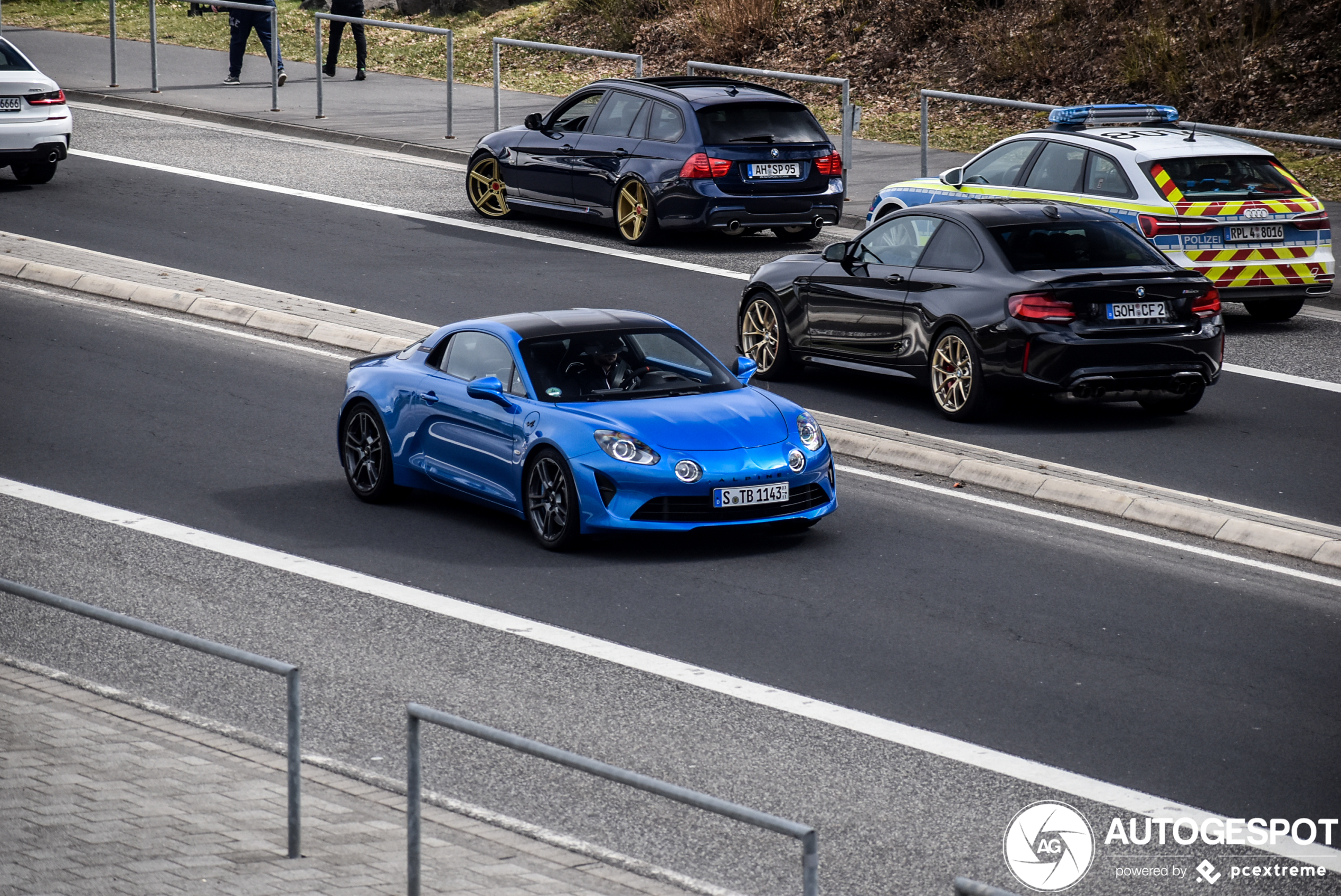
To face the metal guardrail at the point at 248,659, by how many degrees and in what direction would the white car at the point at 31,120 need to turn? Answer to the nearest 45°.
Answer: approximately 135° to its left

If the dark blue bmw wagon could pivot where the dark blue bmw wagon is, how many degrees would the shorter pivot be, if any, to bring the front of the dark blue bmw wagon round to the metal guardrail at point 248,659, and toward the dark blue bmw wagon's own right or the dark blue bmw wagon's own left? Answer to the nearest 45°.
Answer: approximately 135° to the dark blue bmw wagon's own left

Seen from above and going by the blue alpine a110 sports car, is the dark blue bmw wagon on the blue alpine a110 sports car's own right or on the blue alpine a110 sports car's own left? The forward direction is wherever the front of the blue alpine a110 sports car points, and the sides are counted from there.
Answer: on the blue alpine a110 sports car's own left

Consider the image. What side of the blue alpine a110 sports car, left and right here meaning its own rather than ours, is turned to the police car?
left

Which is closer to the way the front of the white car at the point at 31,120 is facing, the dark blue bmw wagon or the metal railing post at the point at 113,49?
the metal railing post

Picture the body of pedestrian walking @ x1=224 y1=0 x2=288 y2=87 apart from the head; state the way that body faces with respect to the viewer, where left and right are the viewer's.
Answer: facing to the left of the viewer

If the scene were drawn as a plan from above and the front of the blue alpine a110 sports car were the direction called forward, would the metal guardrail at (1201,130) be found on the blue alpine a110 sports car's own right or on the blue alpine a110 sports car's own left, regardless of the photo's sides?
on the blue alpine a110 sports car's own left

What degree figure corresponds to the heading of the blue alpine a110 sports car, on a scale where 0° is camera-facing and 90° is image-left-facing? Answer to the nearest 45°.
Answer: approximately 315°

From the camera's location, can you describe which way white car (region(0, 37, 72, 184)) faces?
facing away from the viewer and to the left of the viewer
